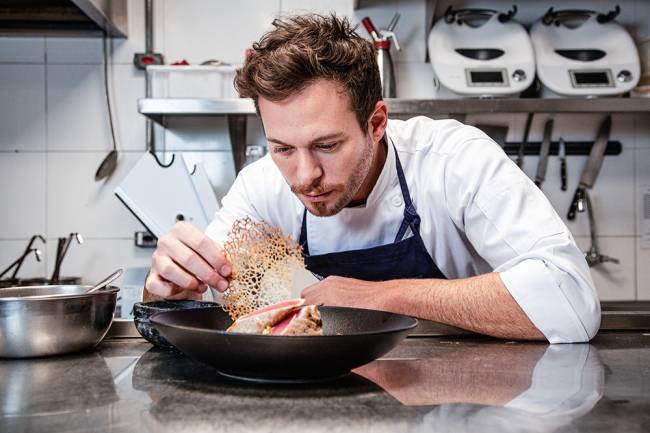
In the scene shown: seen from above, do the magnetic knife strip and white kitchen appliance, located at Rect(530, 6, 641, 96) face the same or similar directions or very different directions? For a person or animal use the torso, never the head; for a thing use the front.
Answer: same or similar directions

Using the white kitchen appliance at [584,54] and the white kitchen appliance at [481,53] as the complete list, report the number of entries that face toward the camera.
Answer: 2

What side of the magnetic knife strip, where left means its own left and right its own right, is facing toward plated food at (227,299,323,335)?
front

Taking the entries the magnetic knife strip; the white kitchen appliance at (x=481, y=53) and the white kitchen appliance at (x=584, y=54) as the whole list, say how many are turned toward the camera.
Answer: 3

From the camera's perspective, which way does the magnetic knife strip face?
toward the camera

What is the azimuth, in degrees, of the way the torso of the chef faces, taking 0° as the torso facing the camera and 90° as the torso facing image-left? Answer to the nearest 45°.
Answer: approximately 45°

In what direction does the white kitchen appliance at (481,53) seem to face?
toward the camera

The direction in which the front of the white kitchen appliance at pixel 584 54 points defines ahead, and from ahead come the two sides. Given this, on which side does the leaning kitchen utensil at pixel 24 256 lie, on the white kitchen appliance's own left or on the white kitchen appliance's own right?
on the white kitchen appliance's own right

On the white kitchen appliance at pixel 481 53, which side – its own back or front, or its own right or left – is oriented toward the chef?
front

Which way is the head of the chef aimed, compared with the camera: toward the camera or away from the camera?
toward the camera

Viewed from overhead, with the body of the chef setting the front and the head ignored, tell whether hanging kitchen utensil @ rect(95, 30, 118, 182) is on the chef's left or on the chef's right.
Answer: on the chef's right
